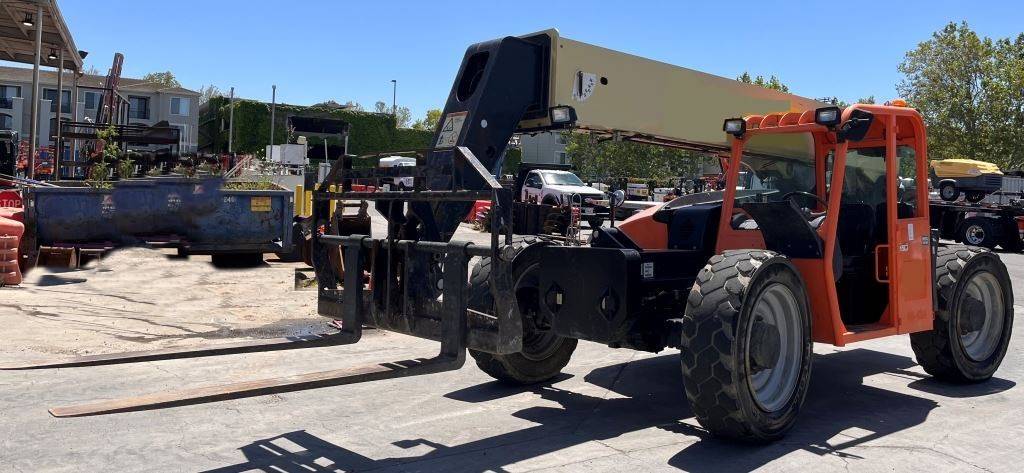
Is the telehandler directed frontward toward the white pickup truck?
no

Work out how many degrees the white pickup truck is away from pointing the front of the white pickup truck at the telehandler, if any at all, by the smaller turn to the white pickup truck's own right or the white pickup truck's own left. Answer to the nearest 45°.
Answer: approximately 45° to the white pickup truck's own right

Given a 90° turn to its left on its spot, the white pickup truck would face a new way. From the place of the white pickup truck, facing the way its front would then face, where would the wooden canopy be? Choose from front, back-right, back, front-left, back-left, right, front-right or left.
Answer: back

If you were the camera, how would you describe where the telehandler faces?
facing the viewer and to the left of the viewer

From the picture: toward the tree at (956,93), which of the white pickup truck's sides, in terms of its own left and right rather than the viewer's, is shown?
left

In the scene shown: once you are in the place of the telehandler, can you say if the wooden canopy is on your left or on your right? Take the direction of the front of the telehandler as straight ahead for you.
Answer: on your right

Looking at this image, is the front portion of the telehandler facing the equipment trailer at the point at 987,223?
no

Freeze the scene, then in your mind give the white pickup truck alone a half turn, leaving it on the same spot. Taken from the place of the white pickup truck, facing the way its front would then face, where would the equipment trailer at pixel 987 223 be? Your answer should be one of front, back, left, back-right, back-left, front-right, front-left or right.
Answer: back-right

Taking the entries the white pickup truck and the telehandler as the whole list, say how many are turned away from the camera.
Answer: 0

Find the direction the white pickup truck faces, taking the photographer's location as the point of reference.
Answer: facing the viewer and to the right of the viewer

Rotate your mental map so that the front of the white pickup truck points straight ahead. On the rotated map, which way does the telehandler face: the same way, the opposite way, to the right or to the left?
to the right
